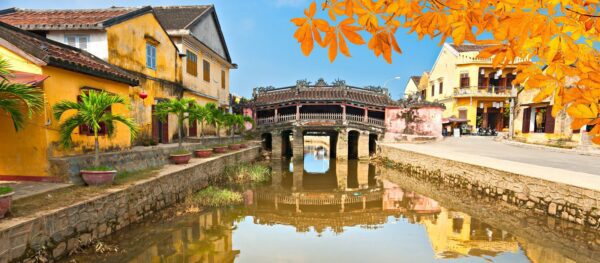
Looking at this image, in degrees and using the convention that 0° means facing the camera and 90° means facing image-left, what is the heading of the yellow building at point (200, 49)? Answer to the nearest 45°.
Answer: approximately 315°

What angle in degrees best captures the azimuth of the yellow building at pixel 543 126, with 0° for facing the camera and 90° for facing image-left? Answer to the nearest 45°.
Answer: approximately 45°

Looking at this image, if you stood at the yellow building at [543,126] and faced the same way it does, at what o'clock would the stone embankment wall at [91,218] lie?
The stone embankment wall is roughly at 11 o'clock from the yellow building.

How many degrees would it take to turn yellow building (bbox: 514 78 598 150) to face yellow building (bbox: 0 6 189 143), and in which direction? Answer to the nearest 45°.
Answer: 0° — it already faces it

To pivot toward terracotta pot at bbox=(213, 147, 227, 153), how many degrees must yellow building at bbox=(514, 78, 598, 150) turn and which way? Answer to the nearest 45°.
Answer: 0° — it already faces it

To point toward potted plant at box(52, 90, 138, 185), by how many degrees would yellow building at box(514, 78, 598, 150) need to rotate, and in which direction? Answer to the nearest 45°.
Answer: approximately 45° to its left
